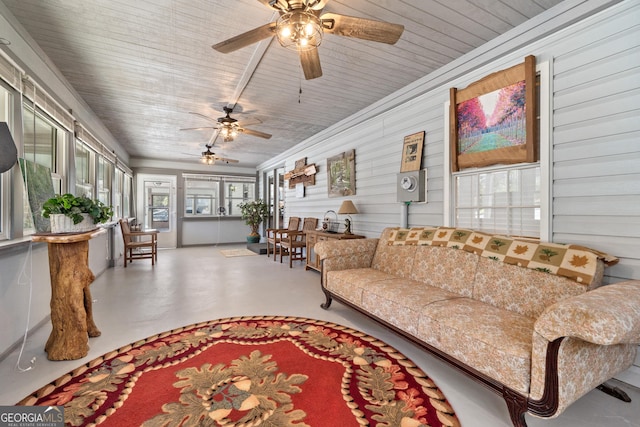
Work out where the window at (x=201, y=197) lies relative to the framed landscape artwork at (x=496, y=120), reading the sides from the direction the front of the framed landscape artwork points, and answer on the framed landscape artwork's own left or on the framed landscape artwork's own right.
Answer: on the framed landscape artwork's own right

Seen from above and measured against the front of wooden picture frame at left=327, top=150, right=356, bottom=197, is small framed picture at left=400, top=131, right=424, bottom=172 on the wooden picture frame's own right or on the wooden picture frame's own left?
on the wooden picture frame's own left

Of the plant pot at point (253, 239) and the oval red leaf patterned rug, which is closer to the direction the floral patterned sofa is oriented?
the oval red leaf patterned rug

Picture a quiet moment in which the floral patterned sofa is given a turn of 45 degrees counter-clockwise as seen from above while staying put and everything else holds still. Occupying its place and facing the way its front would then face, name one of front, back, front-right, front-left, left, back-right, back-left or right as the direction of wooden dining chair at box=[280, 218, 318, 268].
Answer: back-right

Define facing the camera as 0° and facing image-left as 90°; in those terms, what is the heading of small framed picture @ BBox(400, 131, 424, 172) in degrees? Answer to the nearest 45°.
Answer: approximately 45°

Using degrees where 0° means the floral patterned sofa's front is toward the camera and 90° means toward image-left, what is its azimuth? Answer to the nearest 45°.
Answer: approximately 45°

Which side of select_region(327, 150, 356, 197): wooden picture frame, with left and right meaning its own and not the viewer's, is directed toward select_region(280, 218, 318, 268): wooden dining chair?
right

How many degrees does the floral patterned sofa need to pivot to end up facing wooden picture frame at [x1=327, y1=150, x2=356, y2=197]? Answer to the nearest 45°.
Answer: approximately 90° to its right

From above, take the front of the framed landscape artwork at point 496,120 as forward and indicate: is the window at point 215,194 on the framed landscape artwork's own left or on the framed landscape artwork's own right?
on the framed landscape artwork's own right

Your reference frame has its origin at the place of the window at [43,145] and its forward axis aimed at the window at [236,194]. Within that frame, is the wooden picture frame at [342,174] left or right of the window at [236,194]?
right

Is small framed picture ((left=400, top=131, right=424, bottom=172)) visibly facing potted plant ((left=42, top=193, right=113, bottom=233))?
yes

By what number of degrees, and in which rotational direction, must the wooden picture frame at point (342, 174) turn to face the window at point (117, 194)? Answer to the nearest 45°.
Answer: approximately 45° to its right

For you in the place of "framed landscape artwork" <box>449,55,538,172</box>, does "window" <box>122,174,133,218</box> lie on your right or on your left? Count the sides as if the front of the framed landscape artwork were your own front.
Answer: on your right
